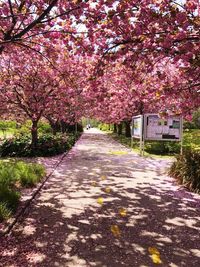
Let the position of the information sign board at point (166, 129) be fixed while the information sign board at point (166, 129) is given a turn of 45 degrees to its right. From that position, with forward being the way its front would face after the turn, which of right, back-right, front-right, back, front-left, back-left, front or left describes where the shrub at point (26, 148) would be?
front-right

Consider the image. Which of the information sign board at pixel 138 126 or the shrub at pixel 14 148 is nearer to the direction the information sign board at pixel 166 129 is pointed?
the shrub

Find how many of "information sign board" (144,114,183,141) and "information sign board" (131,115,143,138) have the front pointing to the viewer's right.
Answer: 0

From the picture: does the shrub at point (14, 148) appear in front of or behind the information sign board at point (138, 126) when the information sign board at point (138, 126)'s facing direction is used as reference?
in front

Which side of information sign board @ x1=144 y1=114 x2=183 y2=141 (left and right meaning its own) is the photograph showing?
front

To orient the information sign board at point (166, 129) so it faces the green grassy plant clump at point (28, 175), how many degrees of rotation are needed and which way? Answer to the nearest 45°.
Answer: approximately 45° to its right

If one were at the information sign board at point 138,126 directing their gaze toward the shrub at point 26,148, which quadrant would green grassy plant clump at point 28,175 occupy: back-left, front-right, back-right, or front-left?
front-left

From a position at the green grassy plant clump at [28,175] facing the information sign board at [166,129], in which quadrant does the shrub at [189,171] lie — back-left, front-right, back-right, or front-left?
front-right

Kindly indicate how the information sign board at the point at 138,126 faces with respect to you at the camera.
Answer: facing the viewer and to the left of the viewer
